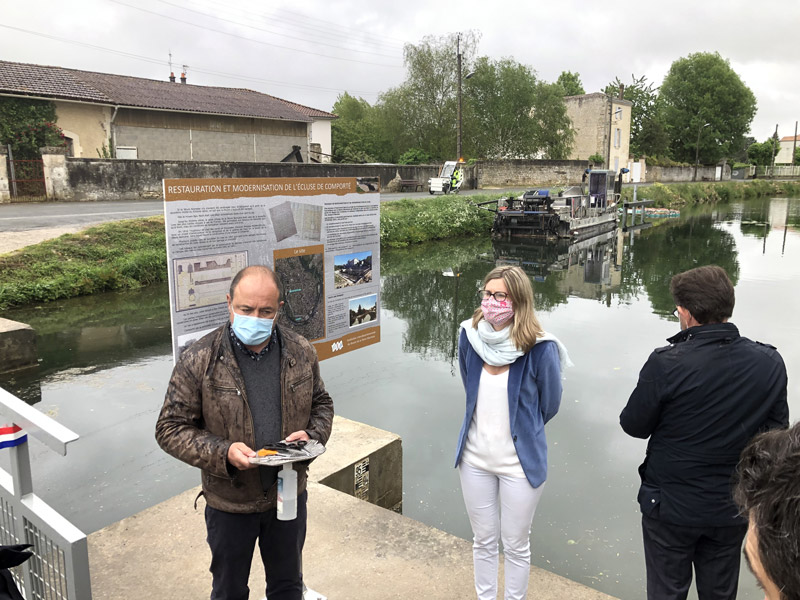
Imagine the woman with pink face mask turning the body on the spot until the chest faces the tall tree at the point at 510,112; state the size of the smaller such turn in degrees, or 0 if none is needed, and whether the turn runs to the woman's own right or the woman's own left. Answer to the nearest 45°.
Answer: approximately 135° to the woman's own right

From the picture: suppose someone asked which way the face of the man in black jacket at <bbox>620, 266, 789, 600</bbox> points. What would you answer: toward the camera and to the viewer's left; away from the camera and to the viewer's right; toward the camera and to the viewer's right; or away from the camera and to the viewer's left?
away from the camera and to the viewer's left

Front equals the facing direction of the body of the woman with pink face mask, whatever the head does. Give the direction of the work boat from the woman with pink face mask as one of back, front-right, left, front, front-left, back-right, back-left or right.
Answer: back-right

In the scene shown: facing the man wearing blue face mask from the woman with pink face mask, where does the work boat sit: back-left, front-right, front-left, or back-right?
back-right

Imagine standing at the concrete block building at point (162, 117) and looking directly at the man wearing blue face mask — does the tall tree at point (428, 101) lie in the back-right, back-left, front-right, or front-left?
back-left

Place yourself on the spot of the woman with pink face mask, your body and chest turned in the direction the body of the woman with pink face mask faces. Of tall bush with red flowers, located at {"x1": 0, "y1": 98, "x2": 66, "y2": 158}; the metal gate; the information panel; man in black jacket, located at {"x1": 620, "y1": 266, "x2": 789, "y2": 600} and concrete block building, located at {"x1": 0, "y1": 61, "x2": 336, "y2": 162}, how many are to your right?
4

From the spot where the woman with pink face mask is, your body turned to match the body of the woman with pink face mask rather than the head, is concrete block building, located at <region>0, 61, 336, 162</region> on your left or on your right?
on your right

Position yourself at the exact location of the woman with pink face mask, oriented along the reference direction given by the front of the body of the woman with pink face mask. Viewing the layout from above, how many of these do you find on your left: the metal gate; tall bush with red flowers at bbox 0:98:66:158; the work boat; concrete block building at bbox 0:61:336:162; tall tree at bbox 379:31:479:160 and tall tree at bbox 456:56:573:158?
0

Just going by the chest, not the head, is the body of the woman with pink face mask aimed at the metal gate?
no

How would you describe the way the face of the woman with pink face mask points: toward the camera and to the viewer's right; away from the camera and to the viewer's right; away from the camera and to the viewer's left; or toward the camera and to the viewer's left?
toward the camera and to the viewer's left

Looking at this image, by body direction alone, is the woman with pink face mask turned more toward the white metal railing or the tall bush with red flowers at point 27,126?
the white metal railing

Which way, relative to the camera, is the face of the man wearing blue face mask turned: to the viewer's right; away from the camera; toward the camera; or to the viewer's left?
toward the camera

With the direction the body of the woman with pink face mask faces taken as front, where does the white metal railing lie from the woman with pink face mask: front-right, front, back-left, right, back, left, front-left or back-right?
front

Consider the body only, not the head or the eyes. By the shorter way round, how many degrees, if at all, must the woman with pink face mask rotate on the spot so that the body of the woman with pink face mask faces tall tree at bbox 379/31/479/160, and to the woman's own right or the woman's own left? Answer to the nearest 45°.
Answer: approximately 135° to the woman's own right

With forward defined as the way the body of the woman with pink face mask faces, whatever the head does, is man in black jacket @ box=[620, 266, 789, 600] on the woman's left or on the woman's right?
on the woman's left

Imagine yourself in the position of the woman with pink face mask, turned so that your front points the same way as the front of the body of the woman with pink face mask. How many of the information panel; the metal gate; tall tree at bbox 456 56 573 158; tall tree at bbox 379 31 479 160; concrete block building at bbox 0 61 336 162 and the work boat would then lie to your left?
0
